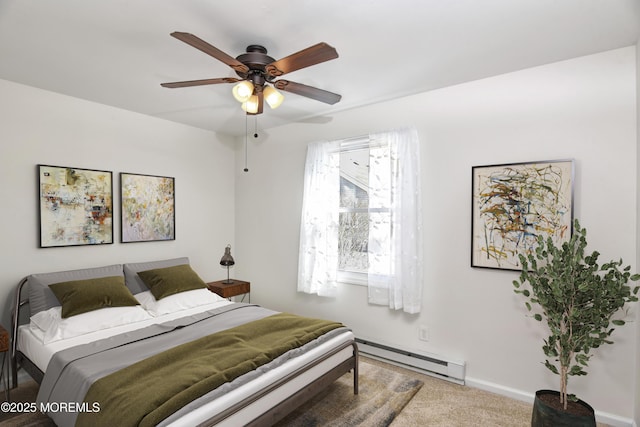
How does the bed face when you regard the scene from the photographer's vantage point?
facing the viewer and to the right of the viewer

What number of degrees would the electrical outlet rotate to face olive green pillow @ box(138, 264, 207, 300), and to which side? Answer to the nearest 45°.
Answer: approximately 90° to its right

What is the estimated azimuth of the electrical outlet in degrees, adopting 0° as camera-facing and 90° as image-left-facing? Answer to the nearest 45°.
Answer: approximately 0°

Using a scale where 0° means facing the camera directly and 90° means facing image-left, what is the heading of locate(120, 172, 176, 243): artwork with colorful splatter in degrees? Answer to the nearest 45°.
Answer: approximately 315°

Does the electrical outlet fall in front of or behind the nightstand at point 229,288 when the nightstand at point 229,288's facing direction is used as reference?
in front

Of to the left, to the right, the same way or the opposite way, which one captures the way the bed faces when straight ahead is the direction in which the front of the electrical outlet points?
to the left

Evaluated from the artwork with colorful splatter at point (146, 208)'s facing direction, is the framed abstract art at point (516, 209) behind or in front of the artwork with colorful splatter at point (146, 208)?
in front

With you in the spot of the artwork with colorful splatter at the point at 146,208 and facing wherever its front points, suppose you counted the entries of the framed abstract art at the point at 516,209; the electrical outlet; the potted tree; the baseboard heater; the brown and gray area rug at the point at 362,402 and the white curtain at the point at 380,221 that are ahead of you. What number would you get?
6

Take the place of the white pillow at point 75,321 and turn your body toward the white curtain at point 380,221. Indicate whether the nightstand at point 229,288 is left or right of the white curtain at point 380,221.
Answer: left

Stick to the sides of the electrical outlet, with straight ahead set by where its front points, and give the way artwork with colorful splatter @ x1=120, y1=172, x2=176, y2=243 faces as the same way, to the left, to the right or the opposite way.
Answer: to the left

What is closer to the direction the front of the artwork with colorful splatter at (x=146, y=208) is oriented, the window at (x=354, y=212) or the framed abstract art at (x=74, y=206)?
the window

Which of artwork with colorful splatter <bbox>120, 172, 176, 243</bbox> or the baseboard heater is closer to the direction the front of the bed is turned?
the baseboard heater

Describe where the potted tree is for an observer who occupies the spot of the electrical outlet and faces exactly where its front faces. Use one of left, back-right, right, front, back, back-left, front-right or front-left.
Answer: front-left
